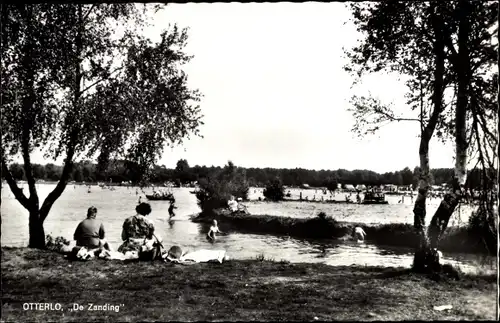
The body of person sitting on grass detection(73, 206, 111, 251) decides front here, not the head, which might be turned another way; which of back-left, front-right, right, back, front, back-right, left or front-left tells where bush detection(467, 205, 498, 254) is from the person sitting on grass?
back-right

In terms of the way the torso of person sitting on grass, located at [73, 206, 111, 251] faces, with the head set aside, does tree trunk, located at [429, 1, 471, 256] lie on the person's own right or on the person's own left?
on the person's own right

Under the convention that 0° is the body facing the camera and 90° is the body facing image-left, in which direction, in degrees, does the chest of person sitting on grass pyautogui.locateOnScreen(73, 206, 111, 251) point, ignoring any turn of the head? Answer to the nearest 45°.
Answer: approximately 180°

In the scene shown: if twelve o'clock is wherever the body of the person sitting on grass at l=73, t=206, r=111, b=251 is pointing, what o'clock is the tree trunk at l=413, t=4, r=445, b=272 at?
The tree trunk is roughly at 4 o'clock from the person sitting on grass.
